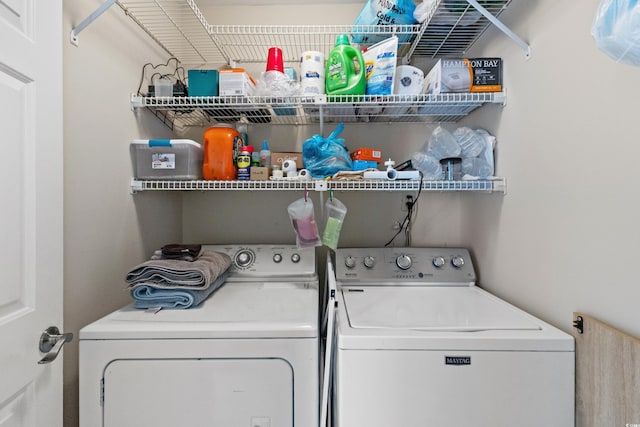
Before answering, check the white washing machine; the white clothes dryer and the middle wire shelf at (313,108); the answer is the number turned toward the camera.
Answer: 3

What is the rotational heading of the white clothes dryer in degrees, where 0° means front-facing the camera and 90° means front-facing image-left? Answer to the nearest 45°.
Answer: approximately 0°

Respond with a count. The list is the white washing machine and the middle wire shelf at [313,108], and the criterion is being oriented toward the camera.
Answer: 2

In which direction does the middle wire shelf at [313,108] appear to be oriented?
toward the camera

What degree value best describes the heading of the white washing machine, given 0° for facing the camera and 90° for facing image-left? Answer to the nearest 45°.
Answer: approximately 0°

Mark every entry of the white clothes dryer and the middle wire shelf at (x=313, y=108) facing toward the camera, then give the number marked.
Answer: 2

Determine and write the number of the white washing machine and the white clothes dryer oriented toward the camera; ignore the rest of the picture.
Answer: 2
